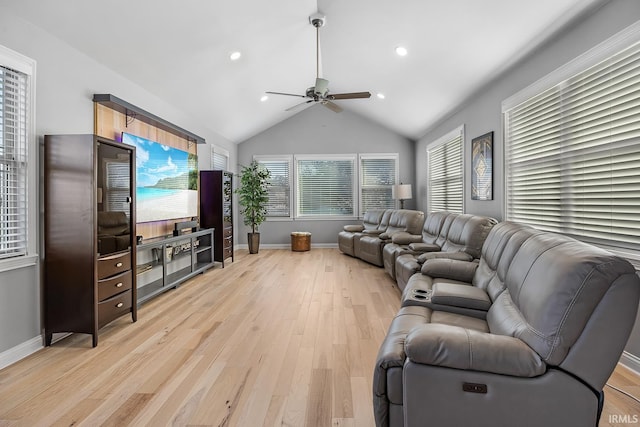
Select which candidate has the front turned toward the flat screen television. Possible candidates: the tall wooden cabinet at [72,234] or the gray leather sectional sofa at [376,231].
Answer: the gray leather sectional sofa

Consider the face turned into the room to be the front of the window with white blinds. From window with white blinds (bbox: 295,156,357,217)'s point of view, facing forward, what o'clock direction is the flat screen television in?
The flat screen television is roughly at 1 o'clock from the window with white blinds.

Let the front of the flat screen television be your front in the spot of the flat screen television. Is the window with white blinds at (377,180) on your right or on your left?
on your left

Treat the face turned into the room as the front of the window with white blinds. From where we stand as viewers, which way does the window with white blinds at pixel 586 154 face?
facing the viewer and to the left of the viewer

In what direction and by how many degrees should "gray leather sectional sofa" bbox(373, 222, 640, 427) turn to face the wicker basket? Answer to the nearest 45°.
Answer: approximately 45° to its right

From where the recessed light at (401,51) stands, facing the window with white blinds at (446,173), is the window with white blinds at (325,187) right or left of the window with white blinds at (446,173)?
left

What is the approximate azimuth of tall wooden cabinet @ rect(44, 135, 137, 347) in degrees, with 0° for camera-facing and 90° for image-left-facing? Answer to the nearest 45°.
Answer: approximately 315°

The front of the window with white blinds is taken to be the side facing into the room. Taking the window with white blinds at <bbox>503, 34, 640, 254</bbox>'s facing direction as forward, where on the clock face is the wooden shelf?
The wooden shelf is roughly at 1 o'clock from the window with white blinds.

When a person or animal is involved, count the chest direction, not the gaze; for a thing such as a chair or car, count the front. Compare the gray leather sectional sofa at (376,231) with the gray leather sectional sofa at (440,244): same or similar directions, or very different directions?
same or similar directions

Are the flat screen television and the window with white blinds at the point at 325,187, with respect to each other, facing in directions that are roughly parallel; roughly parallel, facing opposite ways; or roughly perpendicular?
roughly perpendicular

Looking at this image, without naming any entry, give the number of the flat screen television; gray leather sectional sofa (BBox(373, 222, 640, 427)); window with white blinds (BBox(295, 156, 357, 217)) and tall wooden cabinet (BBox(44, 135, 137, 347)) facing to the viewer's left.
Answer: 1

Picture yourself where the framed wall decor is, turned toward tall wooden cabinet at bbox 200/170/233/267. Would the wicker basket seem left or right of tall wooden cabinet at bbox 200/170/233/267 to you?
right

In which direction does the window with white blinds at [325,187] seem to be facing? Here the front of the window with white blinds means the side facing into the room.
toward the camera

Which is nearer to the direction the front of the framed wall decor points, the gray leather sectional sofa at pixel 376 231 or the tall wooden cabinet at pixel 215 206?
the tall wooden cabinet

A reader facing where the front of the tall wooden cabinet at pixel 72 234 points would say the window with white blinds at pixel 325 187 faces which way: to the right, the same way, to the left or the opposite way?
to the right

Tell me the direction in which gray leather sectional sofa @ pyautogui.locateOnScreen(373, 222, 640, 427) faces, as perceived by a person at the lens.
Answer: facing to the left of the viewer

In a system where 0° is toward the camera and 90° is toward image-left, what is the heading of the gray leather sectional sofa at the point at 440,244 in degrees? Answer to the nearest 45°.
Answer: approximately 45°
